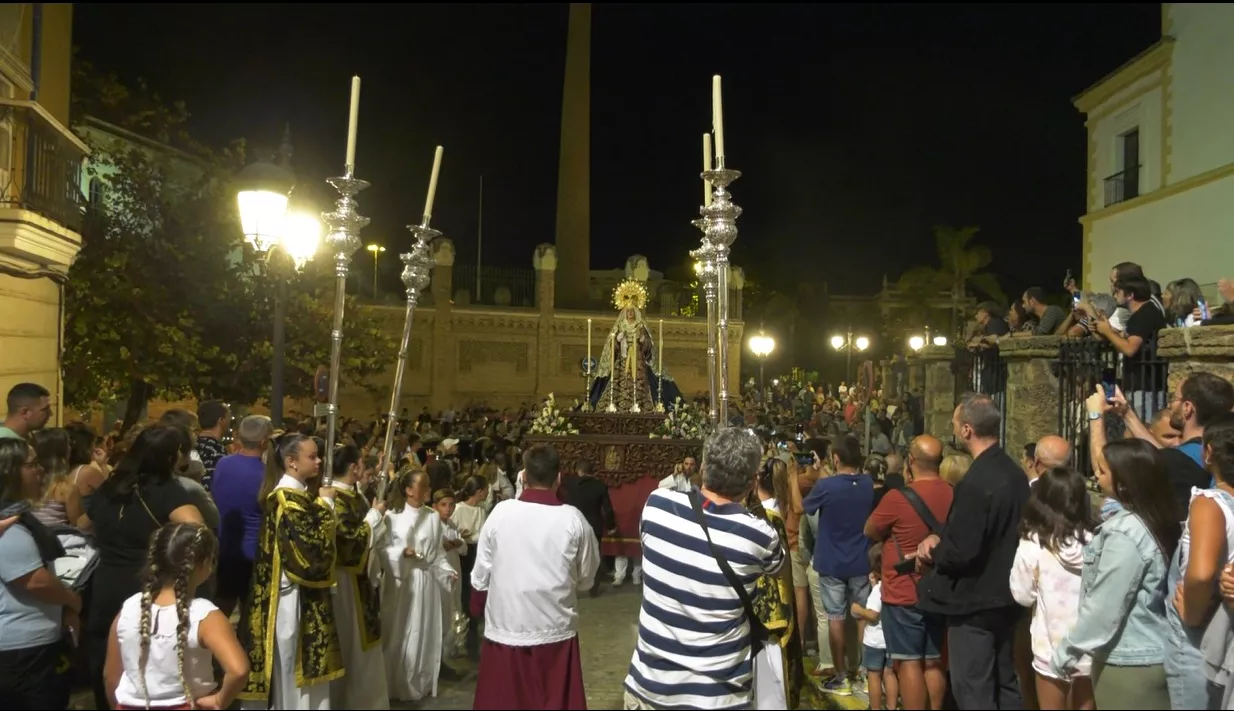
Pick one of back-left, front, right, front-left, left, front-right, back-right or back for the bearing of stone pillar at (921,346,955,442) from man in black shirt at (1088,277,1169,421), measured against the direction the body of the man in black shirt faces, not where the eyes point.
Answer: front-right

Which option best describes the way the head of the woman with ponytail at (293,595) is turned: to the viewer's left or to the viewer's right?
to the viewer's right

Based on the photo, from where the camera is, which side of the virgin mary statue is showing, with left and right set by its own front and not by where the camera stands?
front

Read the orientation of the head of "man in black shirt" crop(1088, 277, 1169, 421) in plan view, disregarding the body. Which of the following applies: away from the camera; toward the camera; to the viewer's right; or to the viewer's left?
to the viewer's left

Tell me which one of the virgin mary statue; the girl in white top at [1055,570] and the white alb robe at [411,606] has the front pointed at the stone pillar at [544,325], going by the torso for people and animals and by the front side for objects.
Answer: the girl in white top

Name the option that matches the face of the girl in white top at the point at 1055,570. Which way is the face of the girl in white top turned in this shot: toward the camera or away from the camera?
away from the camera

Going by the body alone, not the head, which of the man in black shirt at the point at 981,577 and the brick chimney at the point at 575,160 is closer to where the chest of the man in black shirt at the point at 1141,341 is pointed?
the brick chimney

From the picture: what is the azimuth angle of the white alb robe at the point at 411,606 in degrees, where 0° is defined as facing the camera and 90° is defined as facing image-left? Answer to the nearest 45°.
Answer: approximately 0°

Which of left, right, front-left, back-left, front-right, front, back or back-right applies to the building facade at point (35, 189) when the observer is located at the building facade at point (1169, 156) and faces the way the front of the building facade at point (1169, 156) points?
front

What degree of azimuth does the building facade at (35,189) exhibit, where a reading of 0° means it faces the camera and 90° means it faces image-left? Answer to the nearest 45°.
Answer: approximately 315°

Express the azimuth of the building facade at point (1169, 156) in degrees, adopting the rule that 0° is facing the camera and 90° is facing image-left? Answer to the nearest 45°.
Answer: approximately 45°

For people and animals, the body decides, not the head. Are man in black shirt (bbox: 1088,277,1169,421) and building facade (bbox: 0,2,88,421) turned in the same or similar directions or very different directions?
very different directions

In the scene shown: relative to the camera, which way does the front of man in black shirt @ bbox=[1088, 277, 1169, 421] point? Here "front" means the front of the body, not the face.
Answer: to the viewer's left
